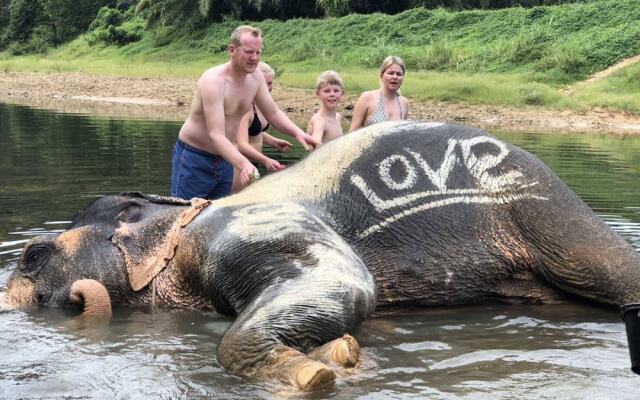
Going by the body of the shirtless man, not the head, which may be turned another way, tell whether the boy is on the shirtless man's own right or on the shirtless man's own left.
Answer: on the shirtless man's own left

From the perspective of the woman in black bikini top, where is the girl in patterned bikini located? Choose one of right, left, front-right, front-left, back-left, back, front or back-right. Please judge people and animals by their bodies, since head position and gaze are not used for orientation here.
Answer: left

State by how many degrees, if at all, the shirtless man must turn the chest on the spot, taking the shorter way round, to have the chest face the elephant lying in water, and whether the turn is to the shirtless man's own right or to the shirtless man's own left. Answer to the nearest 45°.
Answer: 0° — they already face it

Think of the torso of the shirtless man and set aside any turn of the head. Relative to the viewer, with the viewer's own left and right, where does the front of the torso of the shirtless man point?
facing the viewer and to the right of the viewer

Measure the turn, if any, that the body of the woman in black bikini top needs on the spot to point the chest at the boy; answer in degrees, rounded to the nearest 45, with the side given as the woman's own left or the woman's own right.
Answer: approximately 90° to the woman's own left

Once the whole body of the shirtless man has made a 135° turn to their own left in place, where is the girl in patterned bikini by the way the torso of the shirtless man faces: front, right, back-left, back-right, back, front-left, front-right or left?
front-right

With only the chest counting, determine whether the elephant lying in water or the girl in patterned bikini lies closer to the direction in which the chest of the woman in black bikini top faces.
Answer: the elephant lying in water
